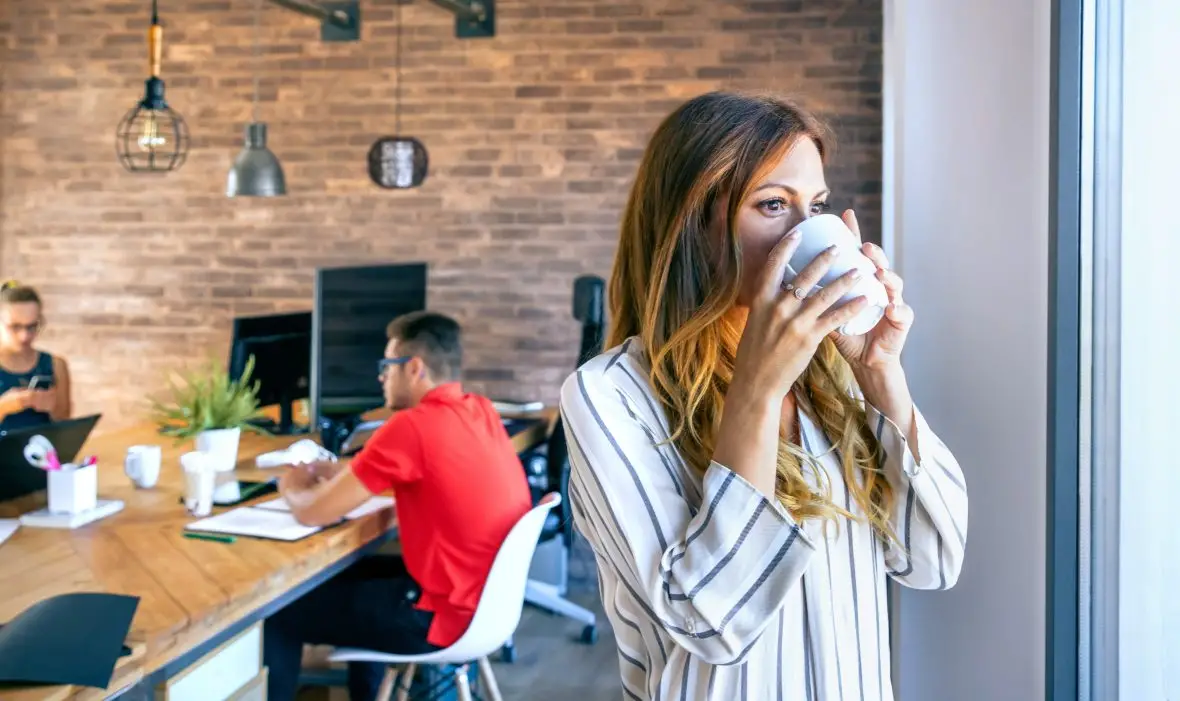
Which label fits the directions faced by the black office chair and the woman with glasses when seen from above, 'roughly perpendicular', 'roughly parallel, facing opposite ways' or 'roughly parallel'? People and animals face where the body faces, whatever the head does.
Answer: roughly perpendicular

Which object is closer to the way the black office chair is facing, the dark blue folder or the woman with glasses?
the woman with glasses

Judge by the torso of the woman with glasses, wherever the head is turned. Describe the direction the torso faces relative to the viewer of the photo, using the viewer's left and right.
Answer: facing the viewer

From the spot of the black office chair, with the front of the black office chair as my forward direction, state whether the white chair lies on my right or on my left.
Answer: on my left

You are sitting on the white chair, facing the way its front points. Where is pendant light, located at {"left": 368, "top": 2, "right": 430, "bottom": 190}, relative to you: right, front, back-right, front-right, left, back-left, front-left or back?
right

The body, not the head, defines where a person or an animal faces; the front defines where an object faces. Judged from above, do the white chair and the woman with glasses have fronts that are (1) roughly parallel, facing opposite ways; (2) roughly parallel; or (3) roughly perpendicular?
roughly perpendicular

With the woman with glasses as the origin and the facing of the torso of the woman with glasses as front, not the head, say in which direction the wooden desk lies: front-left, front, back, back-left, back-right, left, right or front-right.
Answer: front

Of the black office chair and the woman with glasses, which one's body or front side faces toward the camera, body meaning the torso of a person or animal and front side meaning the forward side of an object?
the woman with glasses

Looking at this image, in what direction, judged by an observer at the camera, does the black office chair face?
facing to the left of the viewer

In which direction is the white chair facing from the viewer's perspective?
to the viewer's left

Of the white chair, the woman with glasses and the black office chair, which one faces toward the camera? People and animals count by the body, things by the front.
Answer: the woman with glasses

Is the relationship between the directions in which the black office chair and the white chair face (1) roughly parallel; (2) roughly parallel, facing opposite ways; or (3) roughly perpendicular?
roughly parallel

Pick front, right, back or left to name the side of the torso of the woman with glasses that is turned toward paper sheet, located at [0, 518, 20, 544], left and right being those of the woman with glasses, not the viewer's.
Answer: front

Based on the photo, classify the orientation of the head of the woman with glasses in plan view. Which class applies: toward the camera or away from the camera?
toward the camera

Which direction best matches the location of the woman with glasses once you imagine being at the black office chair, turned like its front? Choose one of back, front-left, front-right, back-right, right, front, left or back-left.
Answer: front

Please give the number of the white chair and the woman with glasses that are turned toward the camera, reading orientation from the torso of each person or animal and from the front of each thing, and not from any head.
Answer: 1
